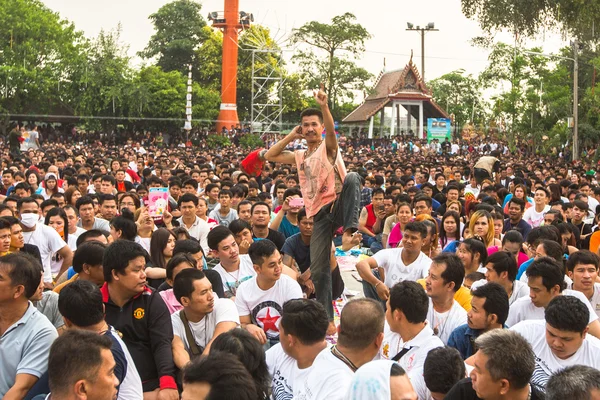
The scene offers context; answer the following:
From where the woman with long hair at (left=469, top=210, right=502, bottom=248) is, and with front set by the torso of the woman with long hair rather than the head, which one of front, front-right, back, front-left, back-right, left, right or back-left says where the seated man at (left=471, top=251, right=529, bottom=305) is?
front-left

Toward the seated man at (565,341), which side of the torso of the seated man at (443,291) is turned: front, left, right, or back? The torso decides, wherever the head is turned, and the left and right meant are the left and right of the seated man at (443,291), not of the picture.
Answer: left

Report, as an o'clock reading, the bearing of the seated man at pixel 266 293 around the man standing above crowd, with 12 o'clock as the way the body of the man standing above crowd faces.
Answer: The seated man is roughly at 1 o'clock from the man standing above crowd.

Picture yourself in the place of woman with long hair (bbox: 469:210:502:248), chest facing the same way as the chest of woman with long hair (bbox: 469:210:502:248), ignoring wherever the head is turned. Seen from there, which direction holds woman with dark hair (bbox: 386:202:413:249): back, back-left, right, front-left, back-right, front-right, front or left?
right

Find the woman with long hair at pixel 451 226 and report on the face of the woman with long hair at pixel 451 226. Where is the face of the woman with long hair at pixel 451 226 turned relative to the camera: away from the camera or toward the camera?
toward the camera

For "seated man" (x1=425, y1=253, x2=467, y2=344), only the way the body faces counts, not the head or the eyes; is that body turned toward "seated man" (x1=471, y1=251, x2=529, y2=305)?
no
